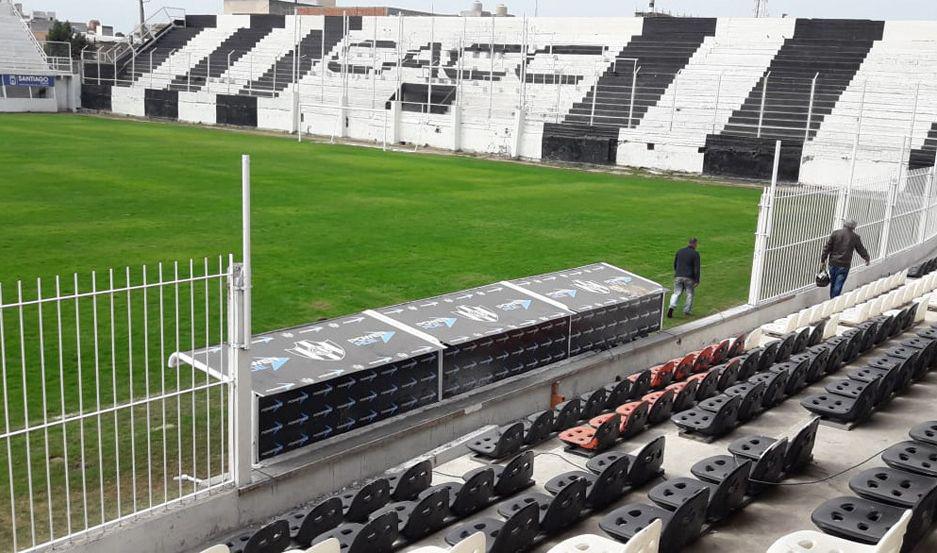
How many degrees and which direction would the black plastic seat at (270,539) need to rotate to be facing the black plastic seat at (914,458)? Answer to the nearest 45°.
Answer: approximately 135° to its right

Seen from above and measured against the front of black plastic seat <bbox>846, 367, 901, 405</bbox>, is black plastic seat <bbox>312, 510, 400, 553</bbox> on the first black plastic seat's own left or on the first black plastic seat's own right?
on the first black plastic seat's own left

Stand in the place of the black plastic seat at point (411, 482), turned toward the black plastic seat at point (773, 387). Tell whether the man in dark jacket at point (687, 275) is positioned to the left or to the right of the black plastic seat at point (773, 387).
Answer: left

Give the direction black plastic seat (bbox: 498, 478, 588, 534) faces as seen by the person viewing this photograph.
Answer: facing away from the viewer and to the left of the viewer

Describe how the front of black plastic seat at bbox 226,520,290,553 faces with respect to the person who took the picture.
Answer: facing away from the viewer and to the left of the viewer

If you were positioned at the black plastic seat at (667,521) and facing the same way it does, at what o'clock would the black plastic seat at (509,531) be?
the black plastic seat at (509,531) is roughly at 10 o'clock from the black plastic seat at (667,521).

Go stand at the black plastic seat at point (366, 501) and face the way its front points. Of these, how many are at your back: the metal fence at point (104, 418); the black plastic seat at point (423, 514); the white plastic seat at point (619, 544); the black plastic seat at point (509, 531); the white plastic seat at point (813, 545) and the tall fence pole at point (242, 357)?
4

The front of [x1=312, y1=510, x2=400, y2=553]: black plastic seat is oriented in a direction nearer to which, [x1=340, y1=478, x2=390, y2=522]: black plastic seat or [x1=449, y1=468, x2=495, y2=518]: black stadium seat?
the black plastic seat

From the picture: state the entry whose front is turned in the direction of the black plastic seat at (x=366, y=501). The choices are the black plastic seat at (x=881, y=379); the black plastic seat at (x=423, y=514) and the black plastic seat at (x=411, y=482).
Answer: the black plastic seat at (x=423, y=514)

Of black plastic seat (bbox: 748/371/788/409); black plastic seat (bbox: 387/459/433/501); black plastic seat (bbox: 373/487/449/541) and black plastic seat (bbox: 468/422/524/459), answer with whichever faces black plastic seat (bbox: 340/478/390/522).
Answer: black plastic seat (bbox: 373/487/449/541)

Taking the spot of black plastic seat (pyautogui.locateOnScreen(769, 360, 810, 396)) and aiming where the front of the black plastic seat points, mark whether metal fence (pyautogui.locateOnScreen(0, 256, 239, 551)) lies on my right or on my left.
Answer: on my left

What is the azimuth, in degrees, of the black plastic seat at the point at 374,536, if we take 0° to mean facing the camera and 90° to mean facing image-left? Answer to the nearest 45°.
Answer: approximately 135°

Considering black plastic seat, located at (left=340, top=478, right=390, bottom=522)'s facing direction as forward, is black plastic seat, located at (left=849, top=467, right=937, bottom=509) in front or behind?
behind

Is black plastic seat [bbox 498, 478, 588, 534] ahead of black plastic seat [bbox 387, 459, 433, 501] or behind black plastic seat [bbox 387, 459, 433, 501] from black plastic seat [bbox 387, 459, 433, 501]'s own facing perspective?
behind
